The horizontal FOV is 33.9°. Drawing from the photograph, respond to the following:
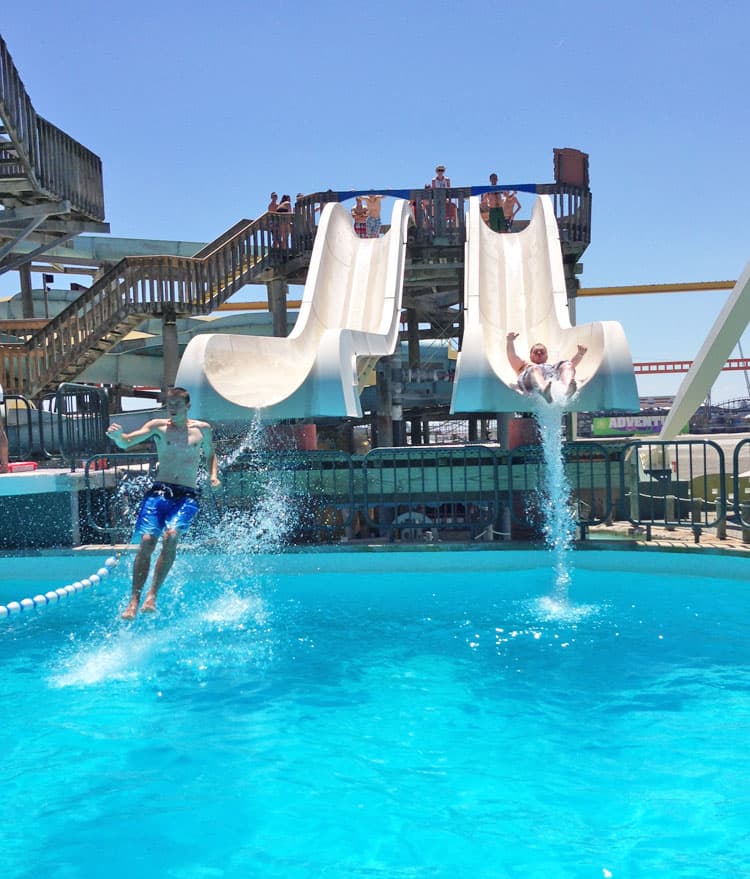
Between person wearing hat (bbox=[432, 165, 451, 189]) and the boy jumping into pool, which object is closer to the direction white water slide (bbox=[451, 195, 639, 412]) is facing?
the boy jumping into pool

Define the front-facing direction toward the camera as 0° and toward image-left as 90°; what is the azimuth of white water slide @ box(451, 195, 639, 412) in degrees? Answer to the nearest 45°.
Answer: approximately 0°

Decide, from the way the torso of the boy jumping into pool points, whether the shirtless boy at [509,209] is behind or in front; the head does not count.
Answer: behind

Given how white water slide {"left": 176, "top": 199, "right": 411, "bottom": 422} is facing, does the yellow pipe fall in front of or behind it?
behind

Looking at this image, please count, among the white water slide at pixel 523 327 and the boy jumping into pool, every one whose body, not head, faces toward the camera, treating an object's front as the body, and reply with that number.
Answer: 2

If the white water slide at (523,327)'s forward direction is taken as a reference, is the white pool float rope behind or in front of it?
in front

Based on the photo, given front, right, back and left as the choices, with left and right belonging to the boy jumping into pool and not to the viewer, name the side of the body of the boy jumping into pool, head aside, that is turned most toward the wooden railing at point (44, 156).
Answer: back

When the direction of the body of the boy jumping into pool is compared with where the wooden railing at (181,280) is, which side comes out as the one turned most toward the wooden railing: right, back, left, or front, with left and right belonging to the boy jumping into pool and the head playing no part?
back

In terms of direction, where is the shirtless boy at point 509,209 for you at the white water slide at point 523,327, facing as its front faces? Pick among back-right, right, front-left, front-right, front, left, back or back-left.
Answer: back

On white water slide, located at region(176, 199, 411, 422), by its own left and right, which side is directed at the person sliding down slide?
left
